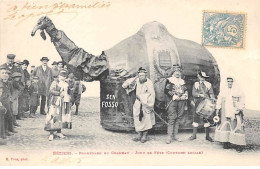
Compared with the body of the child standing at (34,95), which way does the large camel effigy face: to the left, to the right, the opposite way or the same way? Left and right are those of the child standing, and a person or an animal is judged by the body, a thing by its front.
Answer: to the right

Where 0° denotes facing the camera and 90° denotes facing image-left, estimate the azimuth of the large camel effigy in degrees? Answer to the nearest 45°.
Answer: approximately 90°

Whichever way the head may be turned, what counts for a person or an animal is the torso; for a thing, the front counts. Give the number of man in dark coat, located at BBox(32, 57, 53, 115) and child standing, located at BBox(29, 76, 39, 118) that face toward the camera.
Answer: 2
